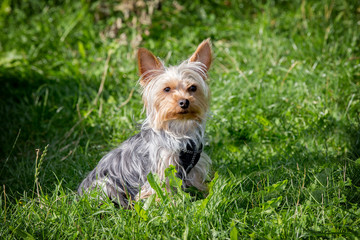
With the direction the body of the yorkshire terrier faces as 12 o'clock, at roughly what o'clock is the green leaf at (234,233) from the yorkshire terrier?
The green leaf is roughly at 1 o'clock from the yorkshire terrier.

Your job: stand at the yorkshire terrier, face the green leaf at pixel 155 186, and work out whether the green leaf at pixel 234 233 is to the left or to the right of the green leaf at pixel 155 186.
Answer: left

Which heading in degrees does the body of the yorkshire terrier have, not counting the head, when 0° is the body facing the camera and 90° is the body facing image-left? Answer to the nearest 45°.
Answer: approximately 315°
